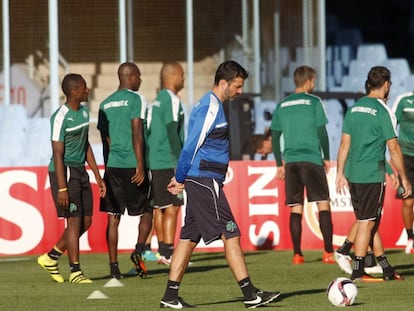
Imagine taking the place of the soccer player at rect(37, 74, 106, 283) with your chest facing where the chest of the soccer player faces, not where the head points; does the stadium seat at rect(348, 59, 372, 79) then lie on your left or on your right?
on your left

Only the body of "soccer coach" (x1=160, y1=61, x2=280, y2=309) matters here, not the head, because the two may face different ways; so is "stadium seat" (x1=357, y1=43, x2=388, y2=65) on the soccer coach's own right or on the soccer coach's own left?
on the soccer coach's own left

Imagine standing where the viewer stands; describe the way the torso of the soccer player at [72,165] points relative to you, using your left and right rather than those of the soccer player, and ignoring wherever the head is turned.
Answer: facing the viewer and to the right of the viewer

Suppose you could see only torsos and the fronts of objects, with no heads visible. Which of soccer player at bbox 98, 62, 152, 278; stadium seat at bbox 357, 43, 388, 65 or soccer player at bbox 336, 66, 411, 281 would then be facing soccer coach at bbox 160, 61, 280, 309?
the stadium seat

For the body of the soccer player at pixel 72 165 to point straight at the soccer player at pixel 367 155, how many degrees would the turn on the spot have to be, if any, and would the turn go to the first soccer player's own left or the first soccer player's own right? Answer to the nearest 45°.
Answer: approximately 45° to the first soccer player's own left

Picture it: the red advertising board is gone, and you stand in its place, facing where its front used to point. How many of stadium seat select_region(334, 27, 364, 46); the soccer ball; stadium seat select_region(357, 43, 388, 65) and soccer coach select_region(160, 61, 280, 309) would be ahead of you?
2

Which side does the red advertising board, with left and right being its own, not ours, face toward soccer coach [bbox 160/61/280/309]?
front

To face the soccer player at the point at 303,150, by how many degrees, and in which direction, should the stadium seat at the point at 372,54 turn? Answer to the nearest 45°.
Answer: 0° — it already faces them
